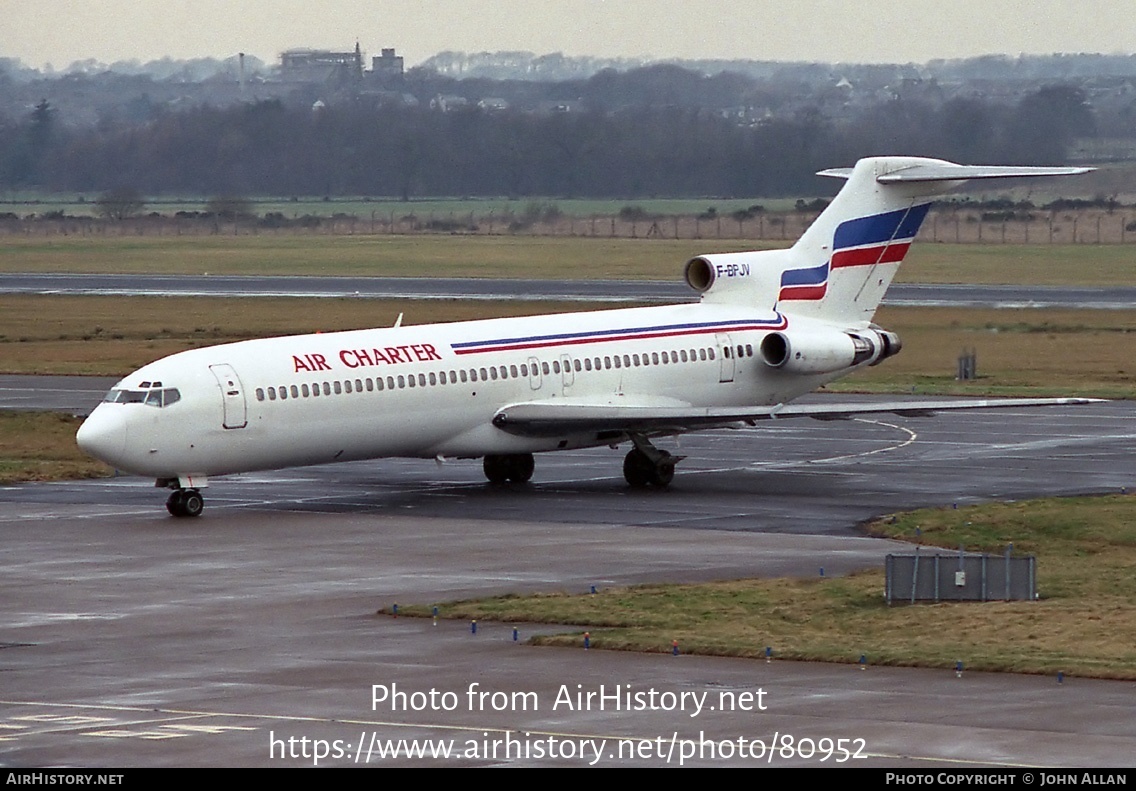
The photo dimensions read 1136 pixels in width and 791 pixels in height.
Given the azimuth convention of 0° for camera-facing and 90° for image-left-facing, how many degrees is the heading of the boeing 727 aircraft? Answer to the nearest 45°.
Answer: approximately 45°
